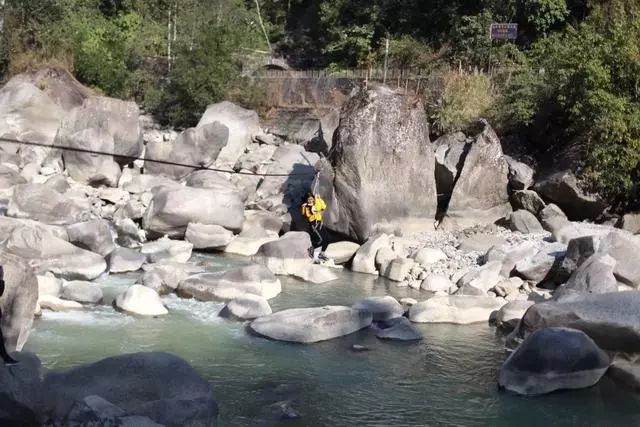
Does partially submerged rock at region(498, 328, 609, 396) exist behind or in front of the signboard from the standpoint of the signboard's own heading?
in front

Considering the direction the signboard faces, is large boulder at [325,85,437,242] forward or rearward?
forward

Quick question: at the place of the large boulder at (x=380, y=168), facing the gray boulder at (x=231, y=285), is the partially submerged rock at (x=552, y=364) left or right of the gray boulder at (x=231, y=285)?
left

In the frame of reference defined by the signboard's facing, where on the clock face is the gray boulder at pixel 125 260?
The gray boulder is roughly at 1 o'clock from the signboard.

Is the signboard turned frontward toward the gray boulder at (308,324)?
yes

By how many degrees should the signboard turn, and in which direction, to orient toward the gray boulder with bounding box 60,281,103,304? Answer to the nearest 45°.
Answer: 0° — it already faces it

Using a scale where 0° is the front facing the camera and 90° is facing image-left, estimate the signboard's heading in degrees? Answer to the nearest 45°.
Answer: approximately 0°

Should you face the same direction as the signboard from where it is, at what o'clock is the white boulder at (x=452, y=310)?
The white boulder is roughly at 12 o'clock from the signboard.

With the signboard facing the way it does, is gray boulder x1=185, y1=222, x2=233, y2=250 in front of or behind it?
in front

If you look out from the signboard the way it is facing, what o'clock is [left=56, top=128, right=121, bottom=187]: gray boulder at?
The gray boulder is roughly at 2 o'clock from the signboard.

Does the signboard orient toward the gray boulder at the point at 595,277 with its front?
yes

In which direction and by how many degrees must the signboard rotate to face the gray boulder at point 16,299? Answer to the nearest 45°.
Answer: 0° — it already faces it

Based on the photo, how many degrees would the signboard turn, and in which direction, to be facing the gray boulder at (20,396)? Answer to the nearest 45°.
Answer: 0° — it already faces it

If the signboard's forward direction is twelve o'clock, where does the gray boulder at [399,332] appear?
The gray boulder is roughly at 12 o'clock from the signboard.

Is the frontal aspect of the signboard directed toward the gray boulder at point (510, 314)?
yes

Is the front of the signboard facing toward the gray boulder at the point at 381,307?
yes
